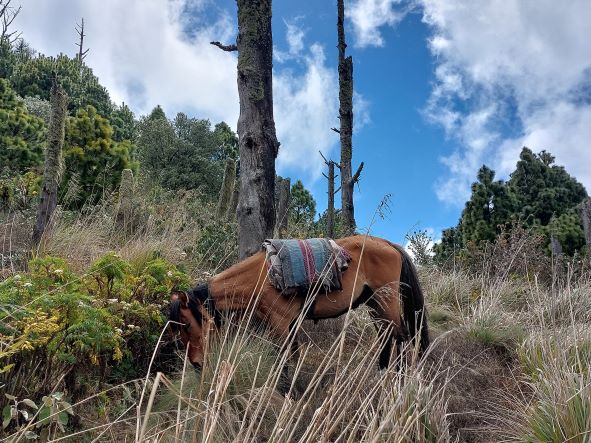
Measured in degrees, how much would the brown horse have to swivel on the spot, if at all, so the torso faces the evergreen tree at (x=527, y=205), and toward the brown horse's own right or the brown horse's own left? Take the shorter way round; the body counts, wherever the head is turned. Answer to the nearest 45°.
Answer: approximately 135° to the brown horse's own right

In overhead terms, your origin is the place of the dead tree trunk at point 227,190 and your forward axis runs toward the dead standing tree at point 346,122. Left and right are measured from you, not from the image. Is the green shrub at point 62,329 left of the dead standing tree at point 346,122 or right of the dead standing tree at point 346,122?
right

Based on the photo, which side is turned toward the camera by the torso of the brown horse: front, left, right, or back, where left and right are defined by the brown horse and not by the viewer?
left

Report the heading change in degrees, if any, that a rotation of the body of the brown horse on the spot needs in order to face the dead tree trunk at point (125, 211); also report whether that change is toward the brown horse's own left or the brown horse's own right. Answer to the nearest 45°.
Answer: approximately 45° to the brown horse's own right

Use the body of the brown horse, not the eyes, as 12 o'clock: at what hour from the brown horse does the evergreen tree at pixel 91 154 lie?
The evergreen tree is roughly at 2 o'clock from the brown horse.

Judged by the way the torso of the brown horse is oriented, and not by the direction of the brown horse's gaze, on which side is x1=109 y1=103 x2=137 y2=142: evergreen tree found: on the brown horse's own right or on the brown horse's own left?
on the brown horse's own right

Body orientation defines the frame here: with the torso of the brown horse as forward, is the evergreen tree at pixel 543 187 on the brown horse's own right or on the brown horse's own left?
on the brown horse's own right

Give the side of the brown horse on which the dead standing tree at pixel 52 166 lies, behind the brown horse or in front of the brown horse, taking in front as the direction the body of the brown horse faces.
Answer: in front

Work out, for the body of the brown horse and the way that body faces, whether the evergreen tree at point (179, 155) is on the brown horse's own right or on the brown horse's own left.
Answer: on the brown horse's own right

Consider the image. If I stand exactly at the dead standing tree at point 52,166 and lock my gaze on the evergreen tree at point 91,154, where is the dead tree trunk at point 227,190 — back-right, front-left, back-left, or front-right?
front-right

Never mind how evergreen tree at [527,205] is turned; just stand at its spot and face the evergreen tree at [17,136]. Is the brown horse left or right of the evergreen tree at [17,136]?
left

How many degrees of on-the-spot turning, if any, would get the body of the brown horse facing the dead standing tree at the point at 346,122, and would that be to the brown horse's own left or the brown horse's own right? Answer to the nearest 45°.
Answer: approximately 90° to the brown horse's own right
